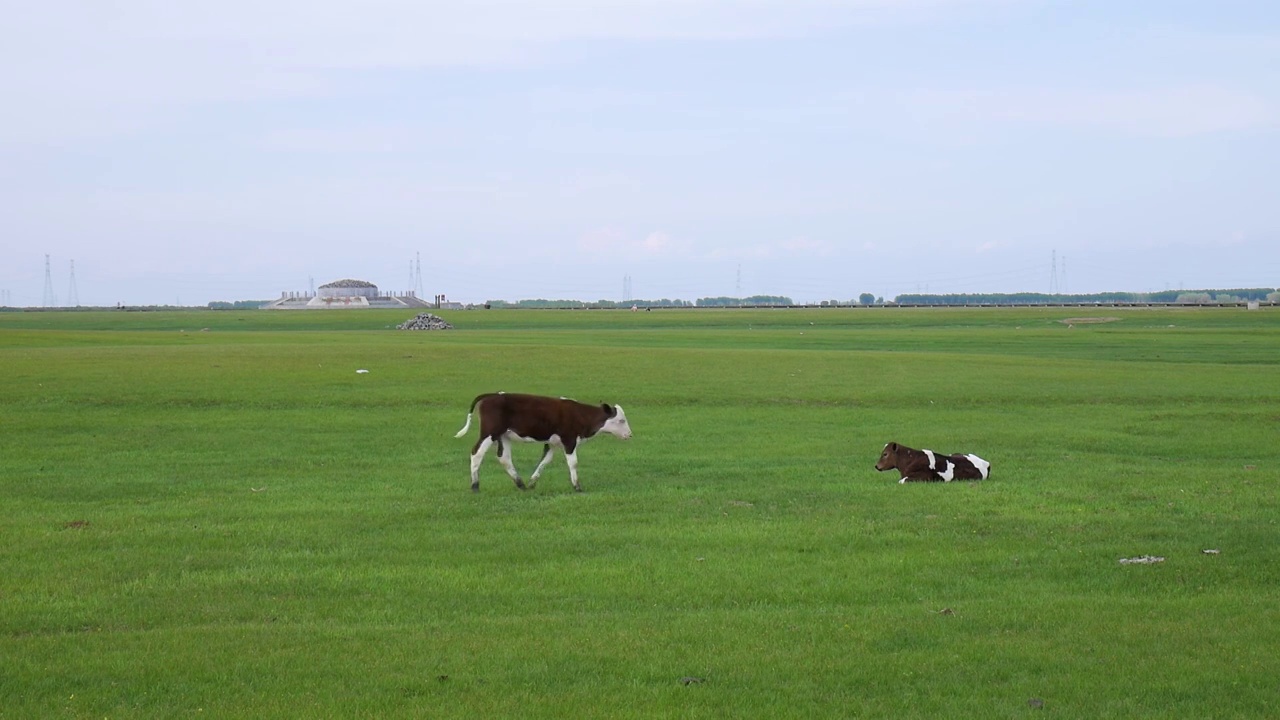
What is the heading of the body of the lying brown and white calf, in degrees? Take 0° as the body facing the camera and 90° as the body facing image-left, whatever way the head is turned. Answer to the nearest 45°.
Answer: approximately 90°

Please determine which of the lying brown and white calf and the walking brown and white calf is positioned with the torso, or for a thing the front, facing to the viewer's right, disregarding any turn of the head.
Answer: the walking brown and white calf

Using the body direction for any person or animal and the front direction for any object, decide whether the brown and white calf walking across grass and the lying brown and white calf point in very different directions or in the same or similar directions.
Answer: very different directions

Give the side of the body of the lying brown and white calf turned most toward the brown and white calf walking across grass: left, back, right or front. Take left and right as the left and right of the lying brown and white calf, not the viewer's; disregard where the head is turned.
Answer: front

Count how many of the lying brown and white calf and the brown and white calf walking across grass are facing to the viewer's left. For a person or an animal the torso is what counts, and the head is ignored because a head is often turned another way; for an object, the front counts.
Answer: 1

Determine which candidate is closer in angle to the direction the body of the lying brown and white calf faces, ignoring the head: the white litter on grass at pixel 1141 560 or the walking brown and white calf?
the walking brown and white calf

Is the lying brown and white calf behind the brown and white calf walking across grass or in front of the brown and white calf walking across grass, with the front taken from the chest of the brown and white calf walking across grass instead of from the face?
in front

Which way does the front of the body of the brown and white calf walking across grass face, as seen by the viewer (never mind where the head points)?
to the viewer's right

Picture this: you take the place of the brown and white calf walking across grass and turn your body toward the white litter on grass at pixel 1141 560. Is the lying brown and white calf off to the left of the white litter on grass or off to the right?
left

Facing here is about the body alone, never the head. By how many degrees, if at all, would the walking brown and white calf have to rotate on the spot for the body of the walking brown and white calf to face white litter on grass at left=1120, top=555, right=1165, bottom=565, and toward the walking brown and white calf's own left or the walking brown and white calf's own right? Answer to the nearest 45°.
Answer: approximately 45° to the walking brown and white calf's own right

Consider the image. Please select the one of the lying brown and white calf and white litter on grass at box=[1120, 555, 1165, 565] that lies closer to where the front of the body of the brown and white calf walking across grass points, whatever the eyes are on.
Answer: the lying brown and white calf
